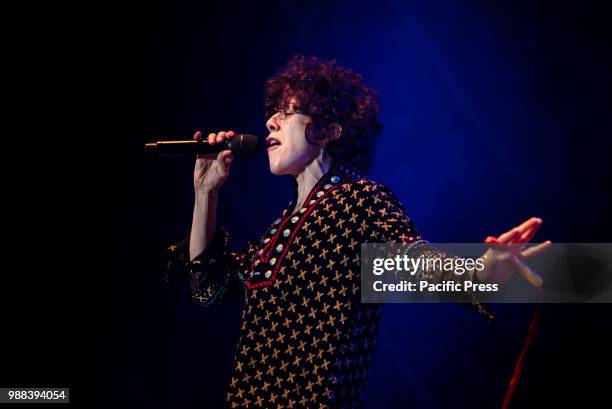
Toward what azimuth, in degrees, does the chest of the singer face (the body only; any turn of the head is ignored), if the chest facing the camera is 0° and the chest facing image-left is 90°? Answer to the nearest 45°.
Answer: approximately 45°

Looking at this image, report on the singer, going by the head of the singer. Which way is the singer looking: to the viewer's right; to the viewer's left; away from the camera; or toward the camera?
to the viewer's left
